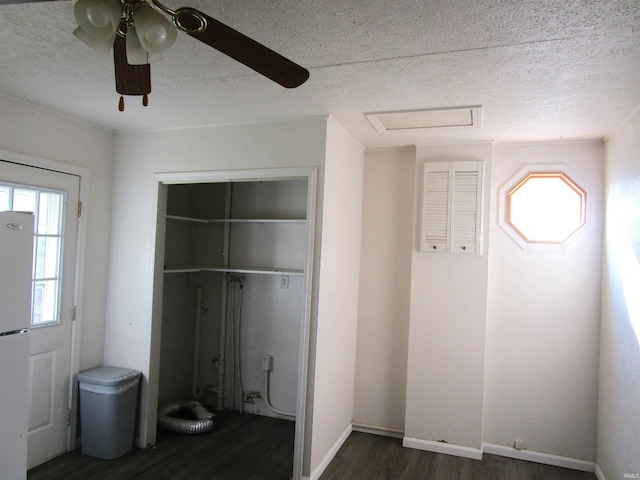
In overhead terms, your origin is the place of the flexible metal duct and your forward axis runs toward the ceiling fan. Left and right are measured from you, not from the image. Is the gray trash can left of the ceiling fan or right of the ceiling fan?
right

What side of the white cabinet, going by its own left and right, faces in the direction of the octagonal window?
left

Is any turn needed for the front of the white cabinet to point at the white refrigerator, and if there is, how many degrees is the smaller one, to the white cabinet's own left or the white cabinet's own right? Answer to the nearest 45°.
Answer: approximately 45° to the white cabinet's own right

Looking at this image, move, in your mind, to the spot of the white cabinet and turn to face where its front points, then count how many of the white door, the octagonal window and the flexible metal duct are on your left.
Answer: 1

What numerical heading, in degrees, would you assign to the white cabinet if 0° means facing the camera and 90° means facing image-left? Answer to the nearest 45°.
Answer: approximately 0°

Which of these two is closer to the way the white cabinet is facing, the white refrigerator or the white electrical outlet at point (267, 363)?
the white refrigerator

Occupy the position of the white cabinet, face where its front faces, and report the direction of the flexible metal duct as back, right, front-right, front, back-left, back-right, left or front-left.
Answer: right

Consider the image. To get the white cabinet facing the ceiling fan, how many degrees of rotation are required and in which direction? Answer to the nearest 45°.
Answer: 0° — it already faces it

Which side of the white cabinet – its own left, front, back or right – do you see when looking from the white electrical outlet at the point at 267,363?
right

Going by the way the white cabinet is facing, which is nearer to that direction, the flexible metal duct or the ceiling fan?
the ceiling fan

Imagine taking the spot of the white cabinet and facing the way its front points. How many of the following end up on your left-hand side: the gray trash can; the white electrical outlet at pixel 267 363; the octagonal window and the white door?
1

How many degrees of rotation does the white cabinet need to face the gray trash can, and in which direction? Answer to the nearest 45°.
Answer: approximately 45° to its right
